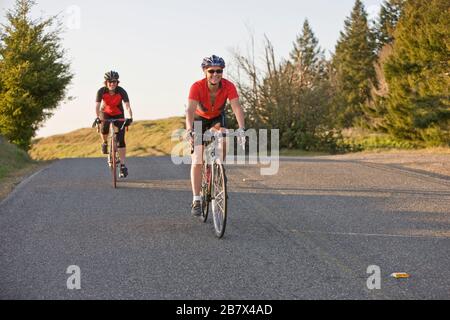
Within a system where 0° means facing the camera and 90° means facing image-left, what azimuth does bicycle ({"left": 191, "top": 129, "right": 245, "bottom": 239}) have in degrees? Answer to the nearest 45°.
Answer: approximately 0°

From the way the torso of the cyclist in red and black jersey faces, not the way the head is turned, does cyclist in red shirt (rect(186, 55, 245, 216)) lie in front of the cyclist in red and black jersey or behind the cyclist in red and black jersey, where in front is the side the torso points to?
in front

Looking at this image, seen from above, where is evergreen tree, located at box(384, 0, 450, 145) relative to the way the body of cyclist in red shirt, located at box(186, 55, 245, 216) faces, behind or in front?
behind

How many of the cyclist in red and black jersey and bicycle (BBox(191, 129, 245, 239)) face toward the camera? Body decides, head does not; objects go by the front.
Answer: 2

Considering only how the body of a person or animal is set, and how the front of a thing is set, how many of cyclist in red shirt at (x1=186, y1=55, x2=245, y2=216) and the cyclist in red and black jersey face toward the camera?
2
